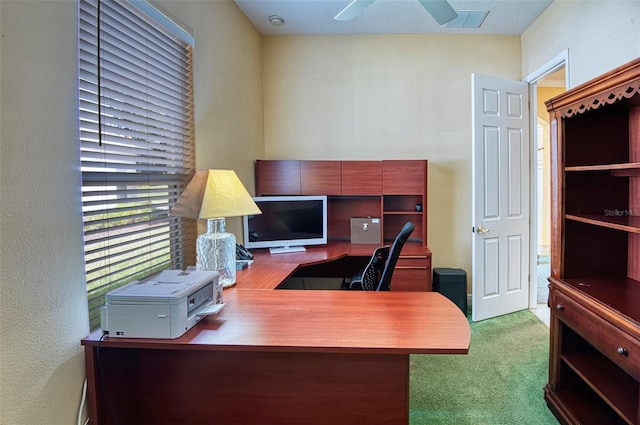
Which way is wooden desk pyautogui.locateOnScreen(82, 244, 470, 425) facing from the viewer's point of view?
away from the camera

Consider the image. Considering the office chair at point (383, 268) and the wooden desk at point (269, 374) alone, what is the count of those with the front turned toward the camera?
0

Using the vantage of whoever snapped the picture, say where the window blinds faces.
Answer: facing the viewer and to the right of the viewer

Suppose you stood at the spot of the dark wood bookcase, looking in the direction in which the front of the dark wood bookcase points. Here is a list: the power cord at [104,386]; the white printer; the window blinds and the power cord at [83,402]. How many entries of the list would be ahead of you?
4

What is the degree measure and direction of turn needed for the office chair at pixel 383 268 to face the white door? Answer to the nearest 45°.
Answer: approximately 135° to its right

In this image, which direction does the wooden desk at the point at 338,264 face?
toward the camera

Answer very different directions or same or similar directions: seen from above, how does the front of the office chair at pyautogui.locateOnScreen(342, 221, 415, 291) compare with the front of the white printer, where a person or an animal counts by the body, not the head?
very different directions
